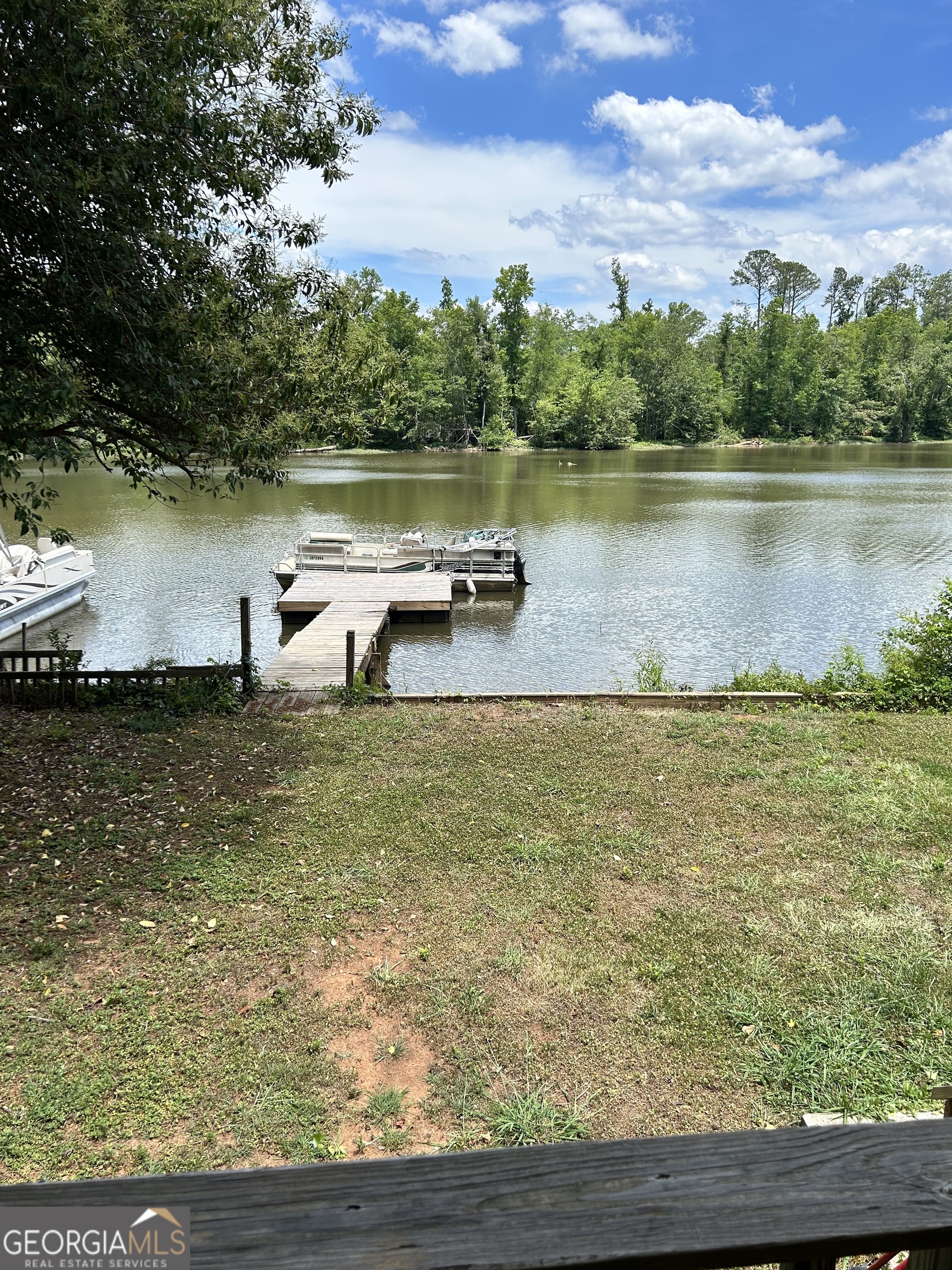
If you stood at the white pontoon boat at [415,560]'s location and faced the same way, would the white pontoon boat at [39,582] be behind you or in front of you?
in front

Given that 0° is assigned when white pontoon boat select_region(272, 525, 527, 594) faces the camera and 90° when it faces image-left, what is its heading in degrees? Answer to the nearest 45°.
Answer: approximately 90°

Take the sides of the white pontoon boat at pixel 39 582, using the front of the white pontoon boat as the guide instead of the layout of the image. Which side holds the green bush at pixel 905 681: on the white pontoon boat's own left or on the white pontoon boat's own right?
on the white pontoon boat's own right

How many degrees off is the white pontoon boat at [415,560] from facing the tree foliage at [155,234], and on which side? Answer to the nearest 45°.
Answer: approximately 90° to its left

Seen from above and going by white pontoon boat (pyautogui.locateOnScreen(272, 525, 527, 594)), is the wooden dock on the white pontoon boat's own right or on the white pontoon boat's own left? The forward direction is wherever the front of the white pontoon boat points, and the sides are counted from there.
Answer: on the white pontoon boat's own left

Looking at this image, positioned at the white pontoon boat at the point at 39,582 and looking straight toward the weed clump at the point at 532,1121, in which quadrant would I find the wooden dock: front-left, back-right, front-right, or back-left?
front-left

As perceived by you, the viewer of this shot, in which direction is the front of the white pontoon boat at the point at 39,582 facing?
facing away from the viewer and to the right of the viewer

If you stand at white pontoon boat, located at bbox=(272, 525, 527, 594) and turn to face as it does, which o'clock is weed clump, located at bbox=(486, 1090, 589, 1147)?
The weed clump is roughly at 9 o'clock from the white pontoon boat.

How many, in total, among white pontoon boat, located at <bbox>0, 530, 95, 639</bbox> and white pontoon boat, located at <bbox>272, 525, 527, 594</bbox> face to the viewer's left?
1
